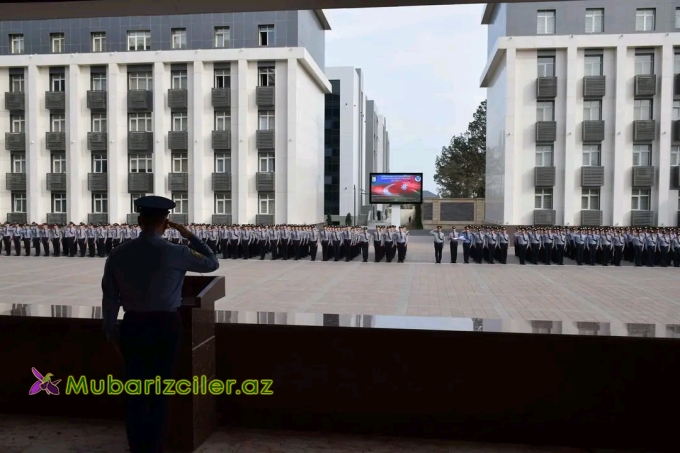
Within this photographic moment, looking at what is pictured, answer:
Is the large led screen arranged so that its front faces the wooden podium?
yes

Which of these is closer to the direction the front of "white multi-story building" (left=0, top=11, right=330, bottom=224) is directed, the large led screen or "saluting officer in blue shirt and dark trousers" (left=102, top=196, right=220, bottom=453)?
the saluting officer in blue shirt and dark trousers

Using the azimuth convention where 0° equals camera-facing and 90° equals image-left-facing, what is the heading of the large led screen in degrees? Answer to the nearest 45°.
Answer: approximately 0°

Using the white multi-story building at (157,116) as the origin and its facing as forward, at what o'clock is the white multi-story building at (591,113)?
the white multi-story building at (591,113) is roughly at 10 o'clock from the white multi-story building at (157,116).

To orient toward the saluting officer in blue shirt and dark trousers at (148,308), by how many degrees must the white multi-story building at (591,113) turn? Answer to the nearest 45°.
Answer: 0° — it already faces them

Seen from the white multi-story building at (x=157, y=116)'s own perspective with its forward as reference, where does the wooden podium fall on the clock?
The wooden podium is roughly at 12 o'clock from the white multi-story building.

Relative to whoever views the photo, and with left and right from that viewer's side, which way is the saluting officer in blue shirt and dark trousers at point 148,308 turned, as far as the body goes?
facing away from the viewer

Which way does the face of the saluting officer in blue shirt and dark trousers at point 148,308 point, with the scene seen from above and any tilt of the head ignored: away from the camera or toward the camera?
away from the camera
